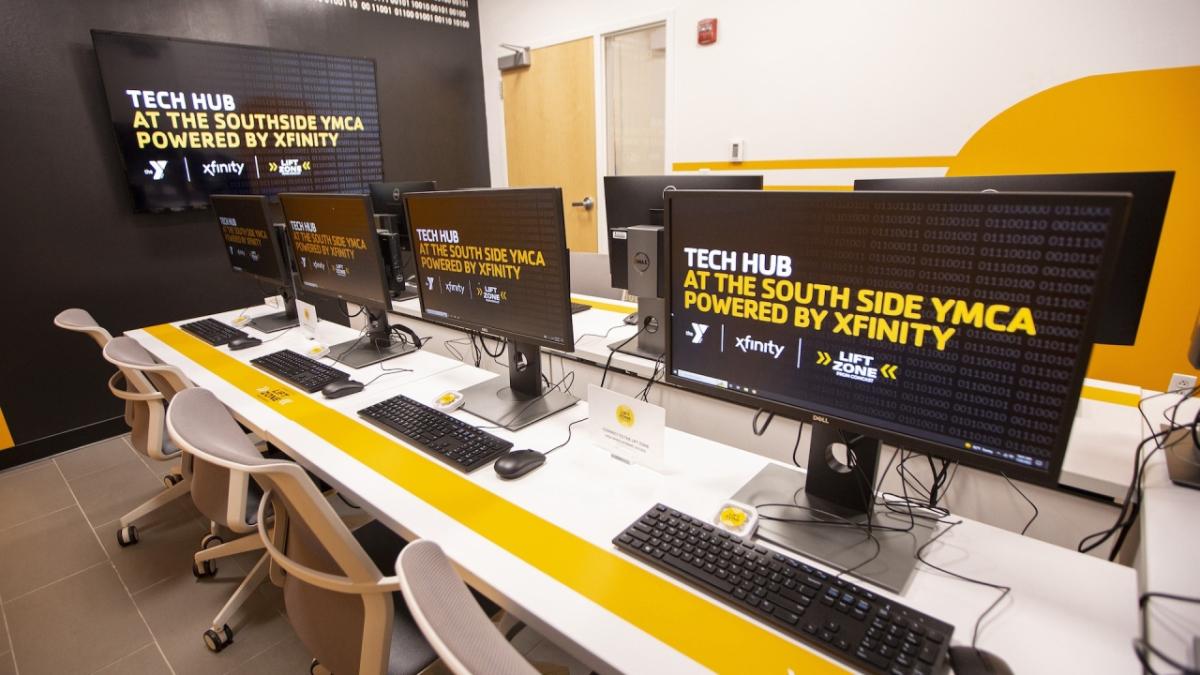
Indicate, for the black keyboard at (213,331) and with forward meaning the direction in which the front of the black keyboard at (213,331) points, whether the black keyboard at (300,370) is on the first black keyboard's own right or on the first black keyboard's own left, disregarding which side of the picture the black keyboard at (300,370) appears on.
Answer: on the first black keyboard's own left

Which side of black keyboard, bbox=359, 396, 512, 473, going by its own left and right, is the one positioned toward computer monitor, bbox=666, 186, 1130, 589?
left

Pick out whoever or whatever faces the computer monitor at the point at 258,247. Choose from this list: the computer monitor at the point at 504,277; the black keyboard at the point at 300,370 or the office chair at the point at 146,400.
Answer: the office chair

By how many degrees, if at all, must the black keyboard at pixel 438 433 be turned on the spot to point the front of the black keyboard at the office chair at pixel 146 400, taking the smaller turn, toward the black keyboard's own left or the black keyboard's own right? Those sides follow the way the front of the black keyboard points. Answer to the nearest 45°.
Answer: approximately 90° to the black keyboard's own right

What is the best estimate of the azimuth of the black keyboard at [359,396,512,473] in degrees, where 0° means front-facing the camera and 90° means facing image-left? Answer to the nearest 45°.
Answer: approximately 45°

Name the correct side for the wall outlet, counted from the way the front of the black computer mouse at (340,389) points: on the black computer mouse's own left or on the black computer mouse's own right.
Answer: on the black computer mouse's own right

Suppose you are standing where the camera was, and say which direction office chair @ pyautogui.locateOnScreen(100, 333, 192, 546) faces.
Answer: facing away from the viewer and to the right of the viewer

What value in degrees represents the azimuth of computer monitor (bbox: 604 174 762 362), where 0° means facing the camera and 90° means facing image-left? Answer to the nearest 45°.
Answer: approximately 225°

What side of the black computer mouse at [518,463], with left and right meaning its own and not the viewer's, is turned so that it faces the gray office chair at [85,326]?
left

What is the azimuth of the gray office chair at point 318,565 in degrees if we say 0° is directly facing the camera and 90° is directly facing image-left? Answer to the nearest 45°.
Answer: approximately 225°
